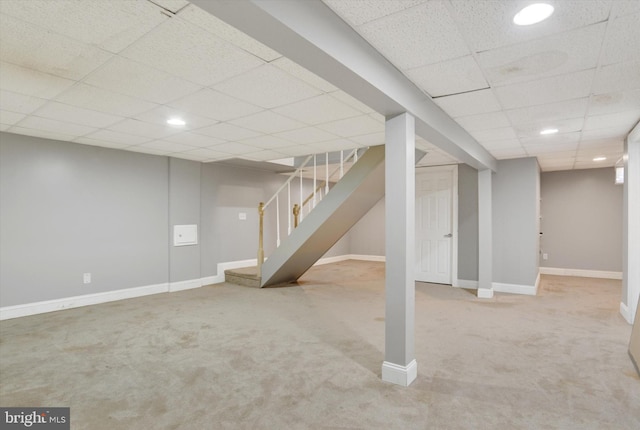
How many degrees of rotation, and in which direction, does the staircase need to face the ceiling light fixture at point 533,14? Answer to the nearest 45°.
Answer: approximately 135° to its left

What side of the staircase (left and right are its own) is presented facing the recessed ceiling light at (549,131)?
back

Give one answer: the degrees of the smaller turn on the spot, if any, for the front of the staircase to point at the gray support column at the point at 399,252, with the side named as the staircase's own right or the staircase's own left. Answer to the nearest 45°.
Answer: approximately 135° to the staircase's own left

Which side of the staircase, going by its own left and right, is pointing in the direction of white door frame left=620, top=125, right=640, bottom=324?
back

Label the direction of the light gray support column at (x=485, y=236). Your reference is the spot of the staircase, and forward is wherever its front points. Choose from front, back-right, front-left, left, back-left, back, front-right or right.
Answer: back-right

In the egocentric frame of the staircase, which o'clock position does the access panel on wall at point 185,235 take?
The access panel on wall is roughly at 11 o'clock from the staircase.

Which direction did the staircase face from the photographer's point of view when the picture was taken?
facing away from the viewer and to the left of the viewer
